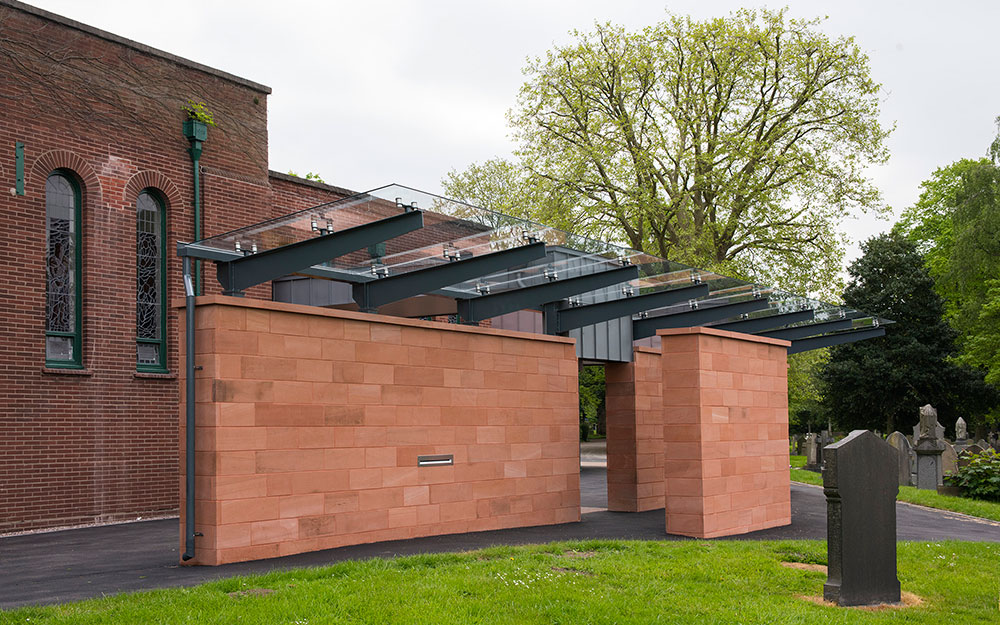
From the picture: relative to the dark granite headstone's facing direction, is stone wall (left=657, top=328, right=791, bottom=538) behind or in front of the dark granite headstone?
in front

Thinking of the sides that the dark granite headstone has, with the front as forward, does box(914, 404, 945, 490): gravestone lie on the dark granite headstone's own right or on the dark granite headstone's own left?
on the dark granite headstone's own right

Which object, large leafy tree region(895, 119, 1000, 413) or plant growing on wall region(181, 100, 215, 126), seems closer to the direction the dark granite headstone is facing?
the plant growing on wall
